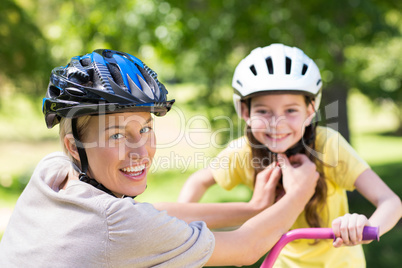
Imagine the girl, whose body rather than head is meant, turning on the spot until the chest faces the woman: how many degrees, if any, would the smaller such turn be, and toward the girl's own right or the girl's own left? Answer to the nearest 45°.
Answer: approximately 45° to the girl's own right

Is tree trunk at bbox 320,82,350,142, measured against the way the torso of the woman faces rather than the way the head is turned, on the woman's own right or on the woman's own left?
on the woman's own left

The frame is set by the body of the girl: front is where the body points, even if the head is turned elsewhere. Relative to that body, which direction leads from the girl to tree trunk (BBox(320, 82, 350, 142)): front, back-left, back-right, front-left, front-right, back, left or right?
back

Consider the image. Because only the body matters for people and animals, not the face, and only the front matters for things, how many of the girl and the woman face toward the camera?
1

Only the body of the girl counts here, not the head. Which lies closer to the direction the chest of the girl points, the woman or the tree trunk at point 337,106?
the woman

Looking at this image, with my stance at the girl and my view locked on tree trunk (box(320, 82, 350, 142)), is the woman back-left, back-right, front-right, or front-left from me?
back-left

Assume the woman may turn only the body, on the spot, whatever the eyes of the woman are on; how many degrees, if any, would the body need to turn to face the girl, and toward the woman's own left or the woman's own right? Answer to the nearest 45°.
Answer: approximately 45° to the woman's own left

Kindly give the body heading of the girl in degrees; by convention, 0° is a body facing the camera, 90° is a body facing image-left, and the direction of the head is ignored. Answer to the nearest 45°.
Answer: approximately 0°

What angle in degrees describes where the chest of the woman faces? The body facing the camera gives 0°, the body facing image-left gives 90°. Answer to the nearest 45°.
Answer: approximately 270°
